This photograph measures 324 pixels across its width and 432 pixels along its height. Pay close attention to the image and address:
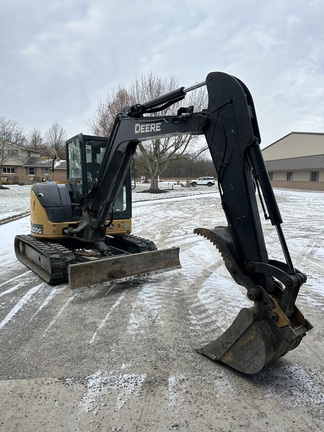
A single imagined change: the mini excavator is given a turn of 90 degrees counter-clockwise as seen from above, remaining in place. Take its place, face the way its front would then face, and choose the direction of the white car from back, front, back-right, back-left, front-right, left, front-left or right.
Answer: front-left

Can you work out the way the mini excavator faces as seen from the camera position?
facing the viewer and to the right of the viewer
